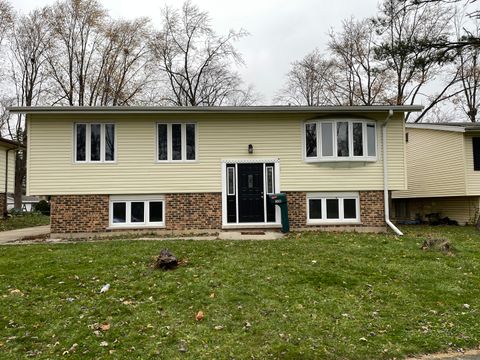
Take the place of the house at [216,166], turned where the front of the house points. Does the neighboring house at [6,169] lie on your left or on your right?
on your right

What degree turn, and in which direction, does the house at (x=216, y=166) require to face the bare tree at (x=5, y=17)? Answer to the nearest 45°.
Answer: approximately 135° to its right

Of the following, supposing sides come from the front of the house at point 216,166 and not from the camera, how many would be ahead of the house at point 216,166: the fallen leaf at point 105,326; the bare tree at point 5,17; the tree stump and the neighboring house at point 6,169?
2

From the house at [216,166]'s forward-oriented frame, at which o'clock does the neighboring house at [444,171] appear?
The neighboring house is roughly at 8 o'clock from the house.

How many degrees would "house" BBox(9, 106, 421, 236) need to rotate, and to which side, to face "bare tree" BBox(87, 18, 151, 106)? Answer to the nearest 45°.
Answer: approximately 135° to its right

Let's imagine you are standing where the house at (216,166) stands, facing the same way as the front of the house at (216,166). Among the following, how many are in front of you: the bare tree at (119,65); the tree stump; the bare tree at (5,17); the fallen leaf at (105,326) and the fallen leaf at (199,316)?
3

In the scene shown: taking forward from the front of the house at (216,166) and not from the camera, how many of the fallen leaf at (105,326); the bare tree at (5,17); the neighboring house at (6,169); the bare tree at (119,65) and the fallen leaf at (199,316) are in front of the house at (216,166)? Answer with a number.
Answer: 2

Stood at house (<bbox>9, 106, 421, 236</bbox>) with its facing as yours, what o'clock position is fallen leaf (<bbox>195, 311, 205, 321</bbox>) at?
The fallen leaf is roughly at 12 o'clock from the house.

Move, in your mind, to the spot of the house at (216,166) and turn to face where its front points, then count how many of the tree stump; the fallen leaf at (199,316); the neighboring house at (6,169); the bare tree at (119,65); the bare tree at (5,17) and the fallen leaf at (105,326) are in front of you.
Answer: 3

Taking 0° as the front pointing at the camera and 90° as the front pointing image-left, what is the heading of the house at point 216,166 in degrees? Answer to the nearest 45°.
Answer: approximately 0°

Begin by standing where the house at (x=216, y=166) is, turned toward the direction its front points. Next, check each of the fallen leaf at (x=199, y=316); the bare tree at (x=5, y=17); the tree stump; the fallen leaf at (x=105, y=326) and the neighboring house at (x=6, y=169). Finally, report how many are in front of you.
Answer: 3

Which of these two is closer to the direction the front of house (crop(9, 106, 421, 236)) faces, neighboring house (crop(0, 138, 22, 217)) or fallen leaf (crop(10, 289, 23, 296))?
the fallen leaf

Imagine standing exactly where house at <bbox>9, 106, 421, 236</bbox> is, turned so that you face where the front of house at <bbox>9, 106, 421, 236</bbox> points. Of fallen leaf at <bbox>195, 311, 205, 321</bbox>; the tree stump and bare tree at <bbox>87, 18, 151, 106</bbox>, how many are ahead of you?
2

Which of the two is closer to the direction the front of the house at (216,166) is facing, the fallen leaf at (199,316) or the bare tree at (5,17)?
the fallen leaf

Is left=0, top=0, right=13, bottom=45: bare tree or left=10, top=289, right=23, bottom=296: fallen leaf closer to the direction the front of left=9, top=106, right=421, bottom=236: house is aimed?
the fallen leaf
